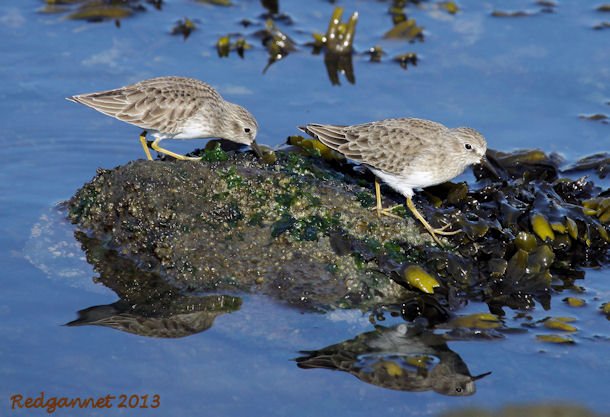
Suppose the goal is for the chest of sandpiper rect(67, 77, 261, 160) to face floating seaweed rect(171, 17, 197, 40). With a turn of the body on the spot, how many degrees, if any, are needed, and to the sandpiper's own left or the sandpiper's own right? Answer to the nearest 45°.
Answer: approximately 90° to the sandpiper's own left

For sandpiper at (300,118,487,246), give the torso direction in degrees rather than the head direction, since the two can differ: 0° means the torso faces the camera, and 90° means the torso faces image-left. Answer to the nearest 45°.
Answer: approximately 270°

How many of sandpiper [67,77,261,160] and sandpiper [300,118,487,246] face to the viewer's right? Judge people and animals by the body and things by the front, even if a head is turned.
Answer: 2

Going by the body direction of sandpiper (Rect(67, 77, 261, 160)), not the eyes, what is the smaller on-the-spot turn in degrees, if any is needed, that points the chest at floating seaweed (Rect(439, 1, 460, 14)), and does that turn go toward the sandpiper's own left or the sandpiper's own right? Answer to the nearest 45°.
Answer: approximately 45° to the sandpiper's own left

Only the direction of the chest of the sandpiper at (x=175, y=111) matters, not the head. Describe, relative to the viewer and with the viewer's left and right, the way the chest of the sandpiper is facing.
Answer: facing to the right of the viewer

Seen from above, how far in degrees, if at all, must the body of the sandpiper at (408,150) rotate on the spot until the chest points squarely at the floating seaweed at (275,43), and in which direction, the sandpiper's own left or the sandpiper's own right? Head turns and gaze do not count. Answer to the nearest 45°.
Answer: approximately 135° to the sandpiper's own left

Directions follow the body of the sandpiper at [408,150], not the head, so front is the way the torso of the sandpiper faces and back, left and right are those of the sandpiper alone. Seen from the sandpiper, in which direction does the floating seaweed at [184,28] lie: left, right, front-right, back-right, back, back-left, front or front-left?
back-left

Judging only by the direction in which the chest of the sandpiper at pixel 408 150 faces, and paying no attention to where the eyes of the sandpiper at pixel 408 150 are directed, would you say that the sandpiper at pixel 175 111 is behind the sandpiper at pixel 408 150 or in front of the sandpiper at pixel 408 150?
behind

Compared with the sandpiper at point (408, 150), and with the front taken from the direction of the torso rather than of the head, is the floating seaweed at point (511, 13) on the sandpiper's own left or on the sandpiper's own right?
on the sandpiper's own left

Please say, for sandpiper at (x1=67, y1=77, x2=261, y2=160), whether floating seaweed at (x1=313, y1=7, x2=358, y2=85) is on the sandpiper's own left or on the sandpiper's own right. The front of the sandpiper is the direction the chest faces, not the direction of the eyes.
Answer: on the sandpiper's own left

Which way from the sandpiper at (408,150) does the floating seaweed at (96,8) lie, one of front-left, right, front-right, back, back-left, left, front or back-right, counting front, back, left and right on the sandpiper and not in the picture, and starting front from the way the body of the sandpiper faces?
back-left

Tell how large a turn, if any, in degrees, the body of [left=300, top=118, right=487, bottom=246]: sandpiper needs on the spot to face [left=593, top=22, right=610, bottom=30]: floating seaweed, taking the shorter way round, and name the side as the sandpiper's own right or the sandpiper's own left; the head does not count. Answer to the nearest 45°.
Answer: approximately 45° to the sandpiper's own left
